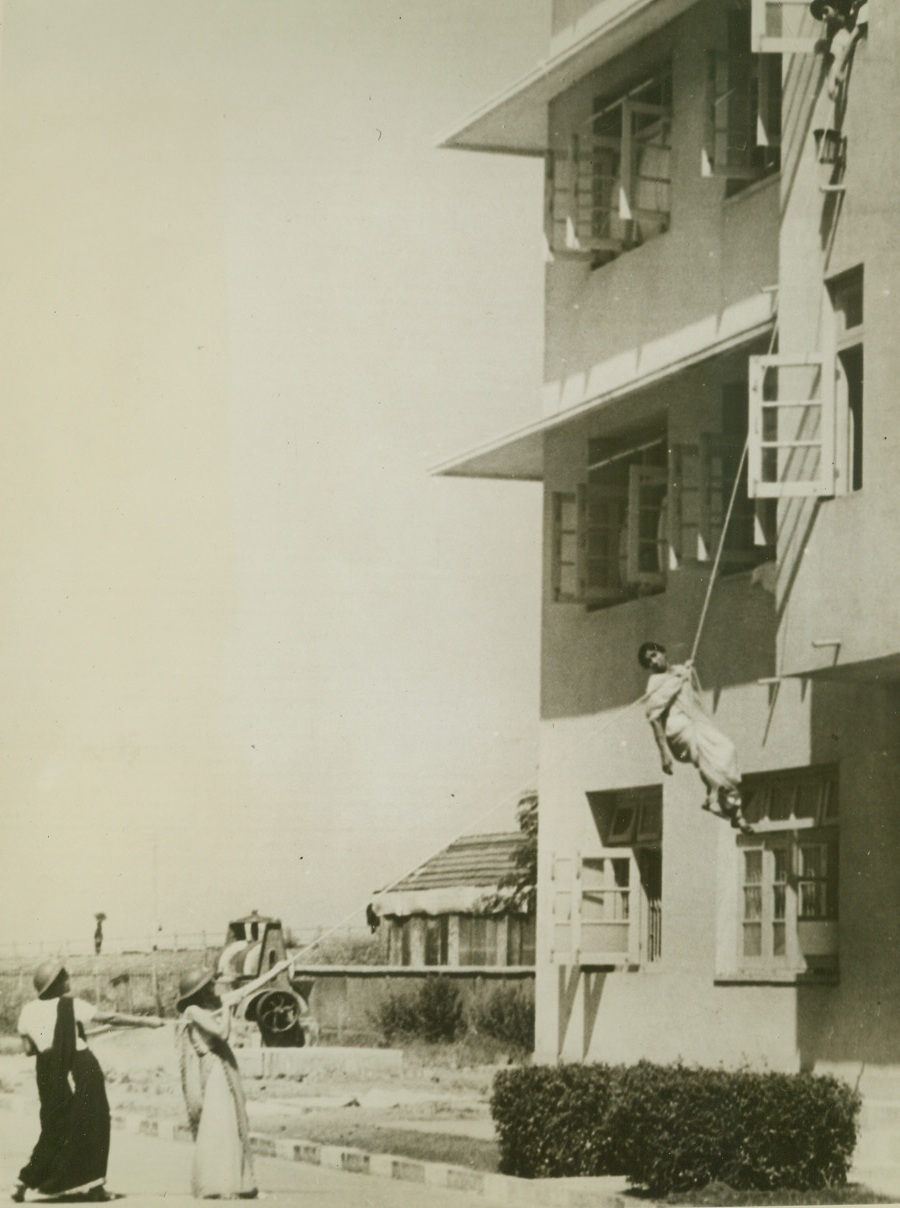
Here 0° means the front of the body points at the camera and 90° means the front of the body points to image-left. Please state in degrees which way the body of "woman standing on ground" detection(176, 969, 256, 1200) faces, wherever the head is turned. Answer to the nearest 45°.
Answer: approximately 270°

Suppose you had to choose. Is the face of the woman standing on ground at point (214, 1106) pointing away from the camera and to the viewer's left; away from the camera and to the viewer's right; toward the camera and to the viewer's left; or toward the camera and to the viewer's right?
away from the camera and to the viewer's right

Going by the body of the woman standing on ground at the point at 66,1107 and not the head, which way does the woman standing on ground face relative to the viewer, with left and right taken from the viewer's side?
facing away from the viewer and to the right of the viewer

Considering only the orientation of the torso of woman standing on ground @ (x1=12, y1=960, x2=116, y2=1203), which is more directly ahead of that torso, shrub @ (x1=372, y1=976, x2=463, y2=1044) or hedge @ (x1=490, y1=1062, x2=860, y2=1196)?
the shrub

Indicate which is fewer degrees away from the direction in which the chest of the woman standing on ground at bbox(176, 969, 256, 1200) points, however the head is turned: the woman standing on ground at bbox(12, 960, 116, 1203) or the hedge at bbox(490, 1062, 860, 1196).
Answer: the hedge

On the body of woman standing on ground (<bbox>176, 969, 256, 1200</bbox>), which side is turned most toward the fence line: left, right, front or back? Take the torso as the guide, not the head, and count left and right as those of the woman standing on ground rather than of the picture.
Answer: left

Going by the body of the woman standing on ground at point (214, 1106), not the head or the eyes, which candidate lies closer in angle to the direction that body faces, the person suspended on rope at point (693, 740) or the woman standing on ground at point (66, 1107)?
the person suspended on rope
